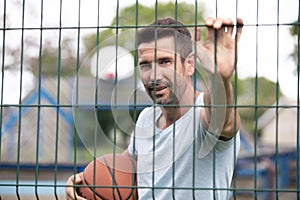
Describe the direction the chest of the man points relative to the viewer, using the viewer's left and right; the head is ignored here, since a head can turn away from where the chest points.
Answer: facing the viewer and to the left of the viewer
